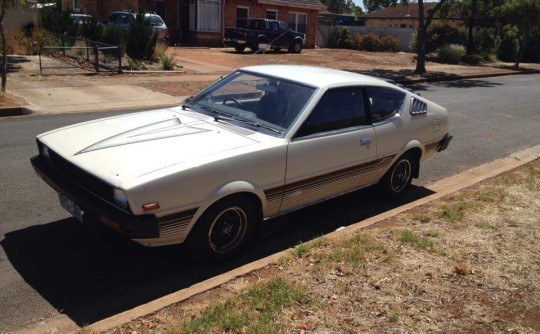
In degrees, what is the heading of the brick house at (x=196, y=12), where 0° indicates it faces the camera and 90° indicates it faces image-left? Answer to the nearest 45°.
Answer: approximately 0°

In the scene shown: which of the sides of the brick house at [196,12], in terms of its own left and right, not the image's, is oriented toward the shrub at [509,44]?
left

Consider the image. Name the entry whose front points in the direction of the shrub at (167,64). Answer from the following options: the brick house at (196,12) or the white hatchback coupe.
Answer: the brick house

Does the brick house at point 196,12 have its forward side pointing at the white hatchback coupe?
yes

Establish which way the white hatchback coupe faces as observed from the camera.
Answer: facing the viewer and to the left of the viewer

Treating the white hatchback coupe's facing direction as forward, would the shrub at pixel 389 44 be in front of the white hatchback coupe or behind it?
behind

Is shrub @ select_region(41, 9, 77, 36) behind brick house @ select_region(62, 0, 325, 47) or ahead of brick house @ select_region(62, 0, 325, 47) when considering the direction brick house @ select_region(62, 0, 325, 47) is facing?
ahead

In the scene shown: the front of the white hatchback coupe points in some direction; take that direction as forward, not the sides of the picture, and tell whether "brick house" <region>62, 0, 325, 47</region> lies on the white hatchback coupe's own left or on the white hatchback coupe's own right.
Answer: on the white hatchback coupe's own right

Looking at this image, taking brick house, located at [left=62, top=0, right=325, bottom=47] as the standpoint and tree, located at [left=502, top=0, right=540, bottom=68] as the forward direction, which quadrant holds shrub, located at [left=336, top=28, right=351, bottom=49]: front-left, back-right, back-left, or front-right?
front-left

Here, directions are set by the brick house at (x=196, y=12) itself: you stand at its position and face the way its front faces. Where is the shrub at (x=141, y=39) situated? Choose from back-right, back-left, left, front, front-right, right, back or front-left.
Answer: front

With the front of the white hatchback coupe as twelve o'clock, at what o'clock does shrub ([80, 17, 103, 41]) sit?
The shrub is roughly at 4 o'clock from the white hatchback coupe.

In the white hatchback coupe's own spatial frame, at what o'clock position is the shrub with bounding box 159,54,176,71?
The shrub is roughly at 4 o'clock from the white hatchback coupe.

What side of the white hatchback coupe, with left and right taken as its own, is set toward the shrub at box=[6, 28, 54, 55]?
right

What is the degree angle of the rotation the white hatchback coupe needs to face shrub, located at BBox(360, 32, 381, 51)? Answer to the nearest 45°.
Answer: approximately 135° to its right

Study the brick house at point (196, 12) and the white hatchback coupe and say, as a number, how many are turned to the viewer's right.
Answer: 0

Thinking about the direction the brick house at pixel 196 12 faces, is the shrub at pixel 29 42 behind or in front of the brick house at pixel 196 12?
in front

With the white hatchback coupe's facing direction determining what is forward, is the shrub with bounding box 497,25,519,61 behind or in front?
behind
